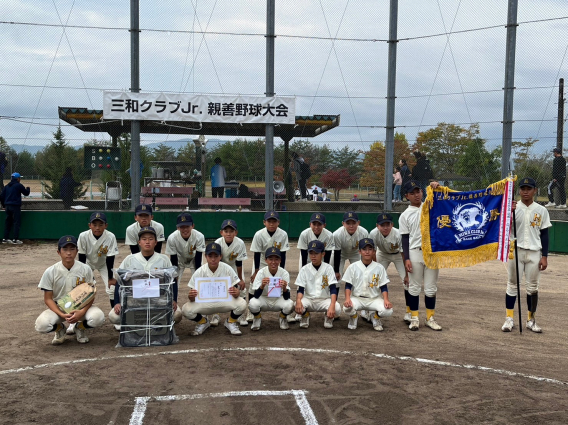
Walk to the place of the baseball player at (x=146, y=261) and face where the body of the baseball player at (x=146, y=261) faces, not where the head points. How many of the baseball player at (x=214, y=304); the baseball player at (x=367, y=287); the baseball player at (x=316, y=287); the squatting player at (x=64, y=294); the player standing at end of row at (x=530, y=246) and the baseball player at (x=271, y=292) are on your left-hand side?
5

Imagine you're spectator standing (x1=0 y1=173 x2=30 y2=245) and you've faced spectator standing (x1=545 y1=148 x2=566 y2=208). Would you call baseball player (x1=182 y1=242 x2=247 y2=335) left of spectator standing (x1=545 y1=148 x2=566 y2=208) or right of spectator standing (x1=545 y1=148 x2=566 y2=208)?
right

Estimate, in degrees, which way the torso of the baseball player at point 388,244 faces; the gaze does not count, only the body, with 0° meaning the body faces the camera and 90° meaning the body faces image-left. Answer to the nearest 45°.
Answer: approximately 0°

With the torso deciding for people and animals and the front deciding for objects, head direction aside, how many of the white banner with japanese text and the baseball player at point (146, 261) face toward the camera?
2

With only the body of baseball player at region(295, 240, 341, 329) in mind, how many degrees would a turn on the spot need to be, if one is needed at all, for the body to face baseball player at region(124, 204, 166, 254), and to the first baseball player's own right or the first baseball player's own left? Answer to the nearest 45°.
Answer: approximately 90° to the first baseball player's own right

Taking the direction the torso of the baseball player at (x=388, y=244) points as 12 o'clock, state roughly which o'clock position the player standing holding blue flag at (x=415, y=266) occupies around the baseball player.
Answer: The player standing holding blue flag is roughly at 11 o'clock from the baseball player.
